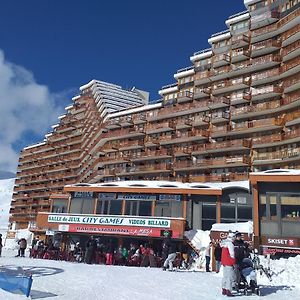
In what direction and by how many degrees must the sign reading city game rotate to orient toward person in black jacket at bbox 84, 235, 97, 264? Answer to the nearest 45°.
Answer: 0° — it already faces them

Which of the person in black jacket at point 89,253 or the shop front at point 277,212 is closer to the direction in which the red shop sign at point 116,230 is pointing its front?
the person in black jacket

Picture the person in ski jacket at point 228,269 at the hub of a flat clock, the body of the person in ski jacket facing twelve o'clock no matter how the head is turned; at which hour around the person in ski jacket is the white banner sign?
The white banner sign is roughly at 8 o'clock from the person in ski jacket.

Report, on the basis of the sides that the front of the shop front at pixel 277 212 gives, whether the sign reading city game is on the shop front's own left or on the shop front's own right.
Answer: on the shop front's own right
